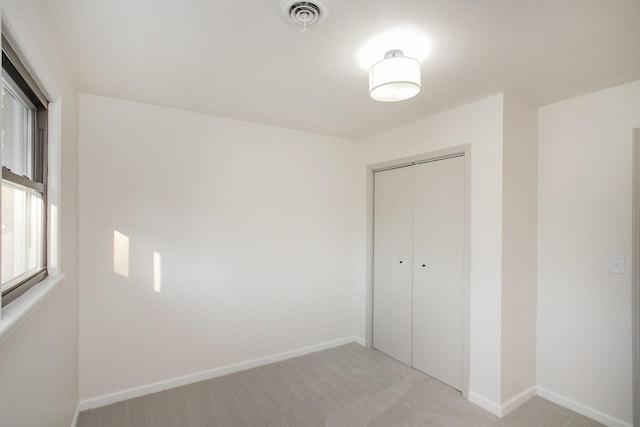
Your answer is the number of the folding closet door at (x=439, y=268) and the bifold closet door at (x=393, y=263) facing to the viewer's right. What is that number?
0

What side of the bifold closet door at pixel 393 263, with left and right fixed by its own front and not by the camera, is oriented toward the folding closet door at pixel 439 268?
left

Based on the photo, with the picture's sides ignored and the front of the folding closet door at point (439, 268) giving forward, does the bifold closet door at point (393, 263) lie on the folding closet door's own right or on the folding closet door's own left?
on the folding closet door's own right

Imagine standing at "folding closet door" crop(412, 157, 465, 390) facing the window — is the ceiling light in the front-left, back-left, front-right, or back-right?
front-left

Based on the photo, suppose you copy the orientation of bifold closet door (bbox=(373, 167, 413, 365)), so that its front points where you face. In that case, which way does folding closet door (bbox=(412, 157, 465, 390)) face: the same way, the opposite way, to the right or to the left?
the same way

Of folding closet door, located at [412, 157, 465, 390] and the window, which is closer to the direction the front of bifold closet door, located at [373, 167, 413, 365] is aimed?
the window

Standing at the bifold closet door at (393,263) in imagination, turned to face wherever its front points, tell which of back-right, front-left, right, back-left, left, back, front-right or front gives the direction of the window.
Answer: front

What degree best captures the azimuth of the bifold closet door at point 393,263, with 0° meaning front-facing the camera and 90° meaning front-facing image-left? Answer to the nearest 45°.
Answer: approximately 45°

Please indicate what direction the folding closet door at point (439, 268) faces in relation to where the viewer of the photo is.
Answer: facing the viewer and to the left of the viewer

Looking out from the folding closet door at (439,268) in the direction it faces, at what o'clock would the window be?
The window is roughly at 12 o'clock from the folding closet door.

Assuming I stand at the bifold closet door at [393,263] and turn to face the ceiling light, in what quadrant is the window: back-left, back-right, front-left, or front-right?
front-right

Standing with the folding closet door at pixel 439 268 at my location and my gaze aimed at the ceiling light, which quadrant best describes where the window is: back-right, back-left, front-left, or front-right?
front-right
